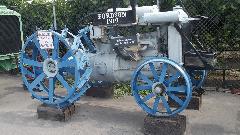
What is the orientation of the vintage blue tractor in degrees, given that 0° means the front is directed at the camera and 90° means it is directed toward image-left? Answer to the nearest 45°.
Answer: approximately 315°
